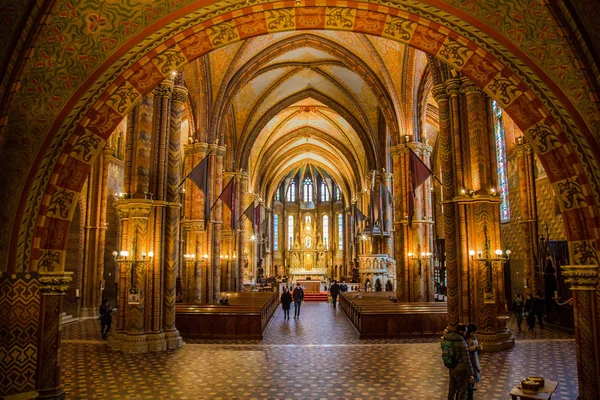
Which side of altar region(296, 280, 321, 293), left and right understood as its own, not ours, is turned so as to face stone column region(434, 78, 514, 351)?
front

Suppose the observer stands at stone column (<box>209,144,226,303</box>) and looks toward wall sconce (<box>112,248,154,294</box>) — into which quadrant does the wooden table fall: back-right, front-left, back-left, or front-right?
front-left

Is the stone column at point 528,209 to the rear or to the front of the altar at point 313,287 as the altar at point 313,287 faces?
to the front

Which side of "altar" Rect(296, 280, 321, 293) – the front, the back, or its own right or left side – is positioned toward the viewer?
front

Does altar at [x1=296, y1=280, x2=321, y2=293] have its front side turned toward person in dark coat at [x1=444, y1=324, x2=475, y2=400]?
yes

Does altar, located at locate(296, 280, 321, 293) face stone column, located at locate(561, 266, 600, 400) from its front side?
yes

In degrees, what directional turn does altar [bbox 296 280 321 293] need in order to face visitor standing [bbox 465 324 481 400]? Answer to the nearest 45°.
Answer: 0° — it already faces them

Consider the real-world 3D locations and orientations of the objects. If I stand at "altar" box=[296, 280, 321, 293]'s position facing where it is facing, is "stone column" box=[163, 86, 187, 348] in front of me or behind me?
in front

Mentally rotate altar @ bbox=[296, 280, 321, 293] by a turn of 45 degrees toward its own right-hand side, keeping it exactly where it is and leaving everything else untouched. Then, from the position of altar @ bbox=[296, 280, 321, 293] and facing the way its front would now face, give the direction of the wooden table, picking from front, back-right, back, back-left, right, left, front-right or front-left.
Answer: front-left

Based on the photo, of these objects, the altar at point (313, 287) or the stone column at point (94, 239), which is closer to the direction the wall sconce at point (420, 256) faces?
the stone column
